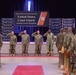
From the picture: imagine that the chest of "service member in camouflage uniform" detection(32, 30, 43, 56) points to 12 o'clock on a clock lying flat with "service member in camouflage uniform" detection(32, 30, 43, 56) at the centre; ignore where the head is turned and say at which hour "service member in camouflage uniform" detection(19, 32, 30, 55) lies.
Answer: "service member in camouflage uniform" detection(19, 32, 30, 55) is roughly at 3 o'clock from "service member in camouflage uniform" detection(32, 30, 43, 56).

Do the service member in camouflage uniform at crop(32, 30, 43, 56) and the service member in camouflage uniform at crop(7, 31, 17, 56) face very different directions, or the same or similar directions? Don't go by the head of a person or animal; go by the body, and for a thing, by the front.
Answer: same or similar directions

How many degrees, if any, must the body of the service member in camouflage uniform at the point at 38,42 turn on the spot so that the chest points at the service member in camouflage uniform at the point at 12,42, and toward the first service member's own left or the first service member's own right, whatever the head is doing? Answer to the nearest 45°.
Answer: approximately 90° to the first service member's own right

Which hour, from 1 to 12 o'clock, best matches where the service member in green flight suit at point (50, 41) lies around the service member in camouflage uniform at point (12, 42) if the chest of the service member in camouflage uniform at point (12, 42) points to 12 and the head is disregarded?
the service member in green flight suit at point (50, 41) is roughly at 9 o'clock from the service member in camouflage uniform at point (12, 42).

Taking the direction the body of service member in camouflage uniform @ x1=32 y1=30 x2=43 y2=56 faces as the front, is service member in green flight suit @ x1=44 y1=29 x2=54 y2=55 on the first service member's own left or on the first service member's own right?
on the first service member's own left

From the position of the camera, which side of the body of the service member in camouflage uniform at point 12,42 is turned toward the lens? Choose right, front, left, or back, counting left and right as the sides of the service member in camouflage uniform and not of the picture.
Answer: front

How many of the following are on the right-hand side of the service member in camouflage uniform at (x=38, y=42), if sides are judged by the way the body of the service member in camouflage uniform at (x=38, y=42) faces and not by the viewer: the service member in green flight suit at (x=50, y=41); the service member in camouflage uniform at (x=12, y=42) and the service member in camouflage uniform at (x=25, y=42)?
2

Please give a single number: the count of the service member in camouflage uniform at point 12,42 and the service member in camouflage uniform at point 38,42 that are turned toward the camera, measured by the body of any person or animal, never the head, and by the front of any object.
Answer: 2

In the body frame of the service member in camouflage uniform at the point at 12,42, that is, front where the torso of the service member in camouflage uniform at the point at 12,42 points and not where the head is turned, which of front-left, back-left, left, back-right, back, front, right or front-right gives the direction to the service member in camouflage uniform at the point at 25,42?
left

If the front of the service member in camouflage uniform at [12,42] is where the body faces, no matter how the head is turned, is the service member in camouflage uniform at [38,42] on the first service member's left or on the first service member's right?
on the first service member's left
